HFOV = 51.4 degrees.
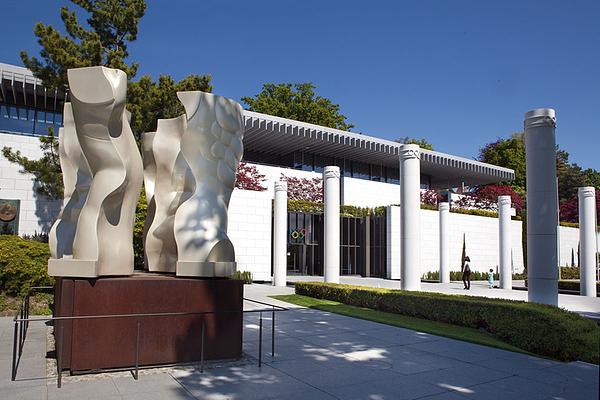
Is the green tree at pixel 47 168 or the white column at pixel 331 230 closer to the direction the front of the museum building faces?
the white column

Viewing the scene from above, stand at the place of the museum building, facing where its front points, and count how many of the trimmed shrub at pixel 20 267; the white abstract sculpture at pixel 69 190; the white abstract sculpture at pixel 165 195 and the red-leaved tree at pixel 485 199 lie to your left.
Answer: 1

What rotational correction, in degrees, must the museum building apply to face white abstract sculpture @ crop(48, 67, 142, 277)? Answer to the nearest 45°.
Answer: approximately 45° to its right

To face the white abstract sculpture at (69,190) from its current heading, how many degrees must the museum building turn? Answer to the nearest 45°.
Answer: approximately 45° to its right

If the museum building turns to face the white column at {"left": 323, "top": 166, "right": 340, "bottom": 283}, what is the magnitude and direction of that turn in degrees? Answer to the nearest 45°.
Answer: approximately 45° to its right

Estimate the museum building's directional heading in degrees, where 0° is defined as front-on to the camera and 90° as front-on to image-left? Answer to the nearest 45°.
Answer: approximately 315°

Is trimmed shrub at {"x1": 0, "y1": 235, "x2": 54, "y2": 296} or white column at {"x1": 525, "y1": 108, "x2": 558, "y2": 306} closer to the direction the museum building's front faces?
the white column
